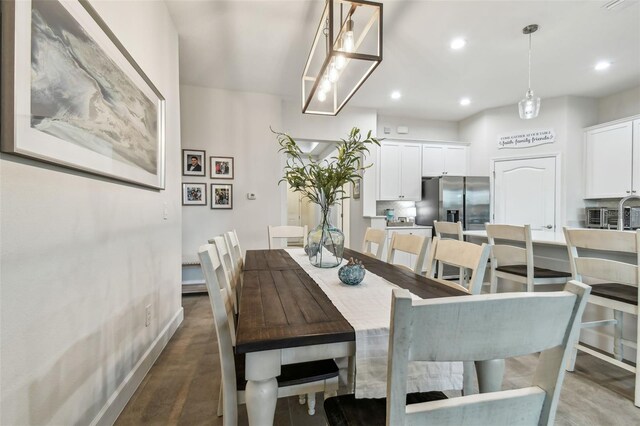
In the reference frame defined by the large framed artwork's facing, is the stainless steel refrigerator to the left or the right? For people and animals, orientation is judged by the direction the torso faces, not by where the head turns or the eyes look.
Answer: on its left

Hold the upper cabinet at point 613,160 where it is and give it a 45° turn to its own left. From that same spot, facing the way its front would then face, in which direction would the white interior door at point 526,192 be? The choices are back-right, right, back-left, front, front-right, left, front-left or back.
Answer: right

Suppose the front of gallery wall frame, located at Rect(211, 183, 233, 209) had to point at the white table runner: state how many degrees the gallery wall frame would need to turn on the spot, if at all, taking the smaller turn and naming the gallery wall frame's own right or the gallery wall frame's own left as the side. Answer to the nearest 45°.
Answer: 0° — it already faces it

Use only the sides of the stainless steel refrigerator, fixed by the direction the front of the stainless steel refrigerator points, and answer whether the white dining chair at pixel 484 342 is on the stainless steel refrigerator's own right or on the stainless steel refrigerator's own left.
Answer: on the stainless steel refrigerator's own right

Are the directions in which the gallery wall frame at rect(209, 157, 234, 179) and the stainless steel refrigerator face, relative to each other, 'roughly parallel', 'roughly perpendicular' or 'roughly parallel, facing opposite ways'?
roughly parallel

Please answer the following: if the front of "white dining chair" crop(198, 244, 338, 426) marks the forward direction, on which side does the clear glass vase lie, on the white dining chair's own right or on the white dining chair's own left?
on the white dining chair's own left

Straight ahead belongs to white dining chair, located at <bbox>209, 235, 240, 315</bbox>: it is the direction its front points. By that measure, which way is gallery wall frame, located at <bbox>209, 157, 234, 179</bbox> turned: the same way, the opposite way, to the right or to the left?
to the right

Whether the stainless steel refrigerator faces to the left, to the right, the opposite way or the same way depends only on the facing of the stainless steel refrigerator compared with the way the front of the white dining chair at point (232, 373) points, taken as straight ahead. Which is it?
to the right

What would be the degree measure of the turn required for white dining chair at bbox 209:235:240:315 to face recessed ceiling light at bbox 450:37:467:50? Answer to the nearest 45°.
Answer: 0° — it already faces it

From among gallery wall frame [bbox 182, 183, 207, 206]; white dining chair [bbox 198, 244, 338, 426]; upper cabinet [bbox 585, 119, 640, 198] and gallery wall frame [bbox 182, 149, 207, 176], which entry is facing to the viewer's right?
the white dining chair

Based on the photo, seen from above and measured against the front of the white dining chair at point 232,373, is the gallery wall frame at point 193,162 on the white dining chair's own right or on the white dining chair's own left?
on the white dining chair's own left

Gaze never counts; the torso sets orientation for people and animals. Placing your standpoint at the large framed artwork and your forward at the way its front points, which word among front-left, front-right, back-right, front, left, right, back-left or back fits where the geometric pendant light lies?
front-left

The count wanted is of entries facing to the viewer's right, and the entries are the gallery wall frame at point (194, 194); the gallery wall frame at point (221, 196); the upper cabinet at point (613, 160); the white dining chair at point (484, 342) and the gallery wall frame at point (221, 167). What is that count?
0

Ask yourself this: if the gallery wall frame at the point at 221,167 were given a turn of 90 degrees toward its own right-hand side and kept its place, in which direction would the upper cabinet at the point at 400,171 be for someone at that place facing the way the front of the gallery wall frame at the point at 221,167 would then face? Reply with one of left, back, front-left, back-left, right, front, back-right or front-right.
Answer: back

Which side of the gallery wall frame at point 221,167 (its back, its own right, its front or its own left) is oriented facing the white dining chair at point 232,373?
front

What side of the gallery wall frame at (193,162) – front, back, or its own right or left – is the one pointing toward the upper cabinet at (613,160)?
left

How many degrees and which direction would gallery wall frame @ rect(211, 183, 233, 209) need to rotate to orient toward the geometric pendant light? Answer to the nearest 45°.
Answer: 0° — it already faces it

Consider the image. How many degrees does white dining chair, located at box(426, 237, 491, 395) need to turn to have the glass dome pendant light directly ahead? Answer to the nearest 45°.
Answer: approximately 135° to its right

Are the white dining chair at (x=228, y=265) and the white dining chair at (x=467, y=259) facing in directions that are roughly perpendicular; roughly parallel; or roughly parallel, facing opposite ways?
roughly parallel, facing opposite ways

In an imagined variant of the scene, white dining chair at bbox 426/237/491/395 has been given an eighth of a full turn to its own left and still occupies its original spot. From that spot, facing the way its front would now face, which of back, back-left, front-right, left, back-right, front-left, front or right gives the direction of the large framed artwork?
front-right

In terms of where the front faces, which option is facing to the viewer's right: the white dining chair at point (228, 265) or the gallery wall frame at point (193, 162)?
the white dining chair

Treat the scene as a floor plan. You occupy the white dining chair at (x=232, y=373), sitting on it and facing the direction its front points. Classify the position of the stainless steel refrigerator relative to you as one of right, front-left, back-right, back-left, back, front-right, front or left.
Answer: front-left
